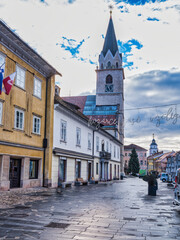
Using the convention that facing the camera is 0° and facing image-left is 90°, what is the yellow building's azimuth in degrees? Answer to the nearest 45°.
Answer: approximately 315°

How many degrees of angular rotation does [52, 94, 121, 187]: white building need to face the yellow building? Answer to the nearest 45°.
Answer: approximately 45° to its right

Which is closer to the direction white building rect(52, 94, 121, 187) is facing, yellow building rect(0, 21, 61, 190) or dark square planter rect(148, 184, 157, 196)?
the dark square planter

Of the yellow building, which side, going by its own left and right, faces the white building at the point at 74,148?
left

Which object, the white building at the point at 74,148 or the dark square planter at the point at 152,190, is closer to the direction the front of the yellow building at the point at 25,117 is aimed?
the dark square planter

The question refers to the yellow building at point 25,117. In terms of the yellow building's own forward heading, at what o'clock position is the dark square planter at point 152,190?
The dark square planter is roughly at 11 o'clock from the yellow building.

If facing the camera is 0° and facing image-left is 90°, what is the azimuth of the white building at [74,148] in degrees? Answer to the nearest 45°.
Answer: approximately 315°
